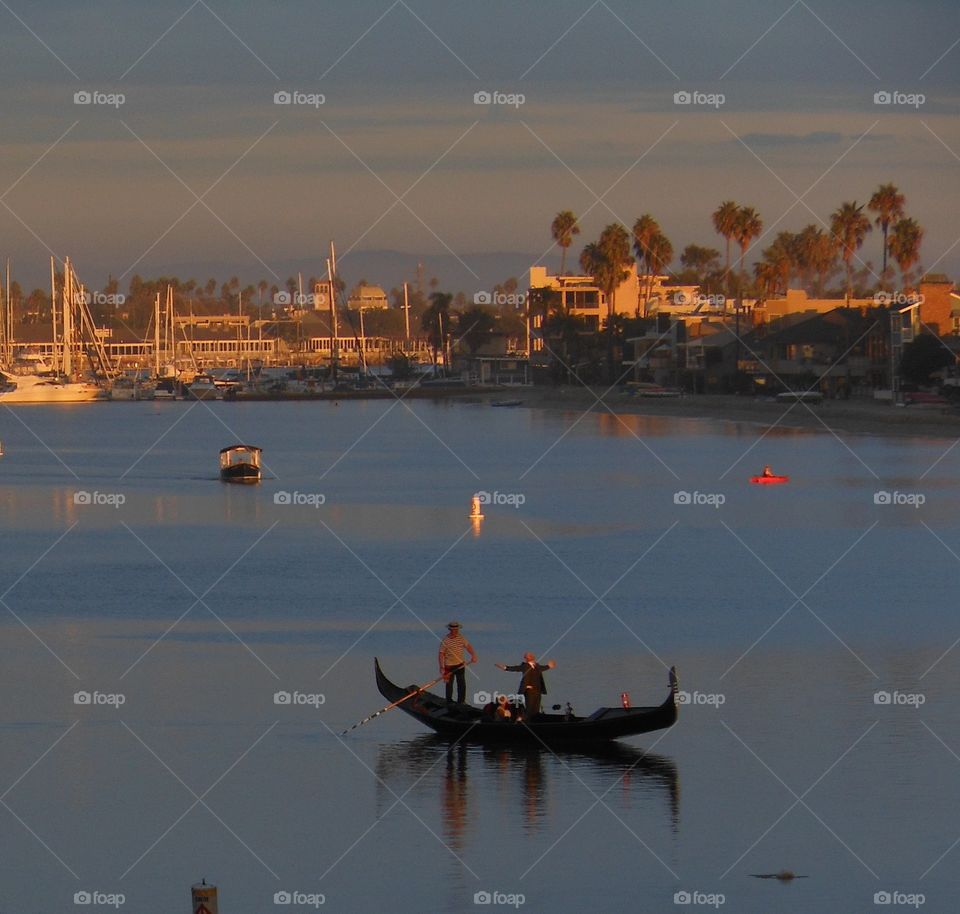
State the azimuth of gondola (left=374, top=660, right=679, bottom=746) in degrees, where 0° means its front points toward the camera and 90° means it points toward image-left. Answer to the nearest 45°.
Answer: approximately 270°
